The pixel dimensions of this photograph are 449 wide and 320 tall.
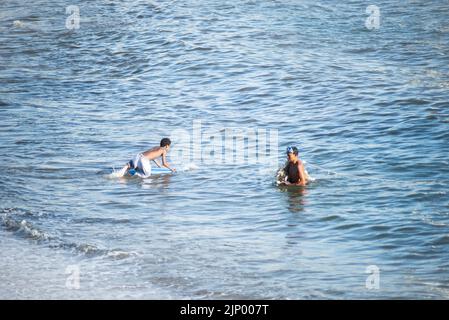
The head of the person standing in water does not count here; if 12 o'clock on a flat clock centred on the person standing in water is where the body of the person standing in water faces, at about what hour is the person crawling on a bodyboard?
The person crawling on a bodyboard is roughly at 2 o'clock from the person standing in water.

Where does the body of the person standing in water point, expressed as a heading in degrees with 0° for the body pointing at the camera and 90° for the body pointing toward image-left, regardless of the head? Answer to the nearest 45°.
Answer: approximately 45°
